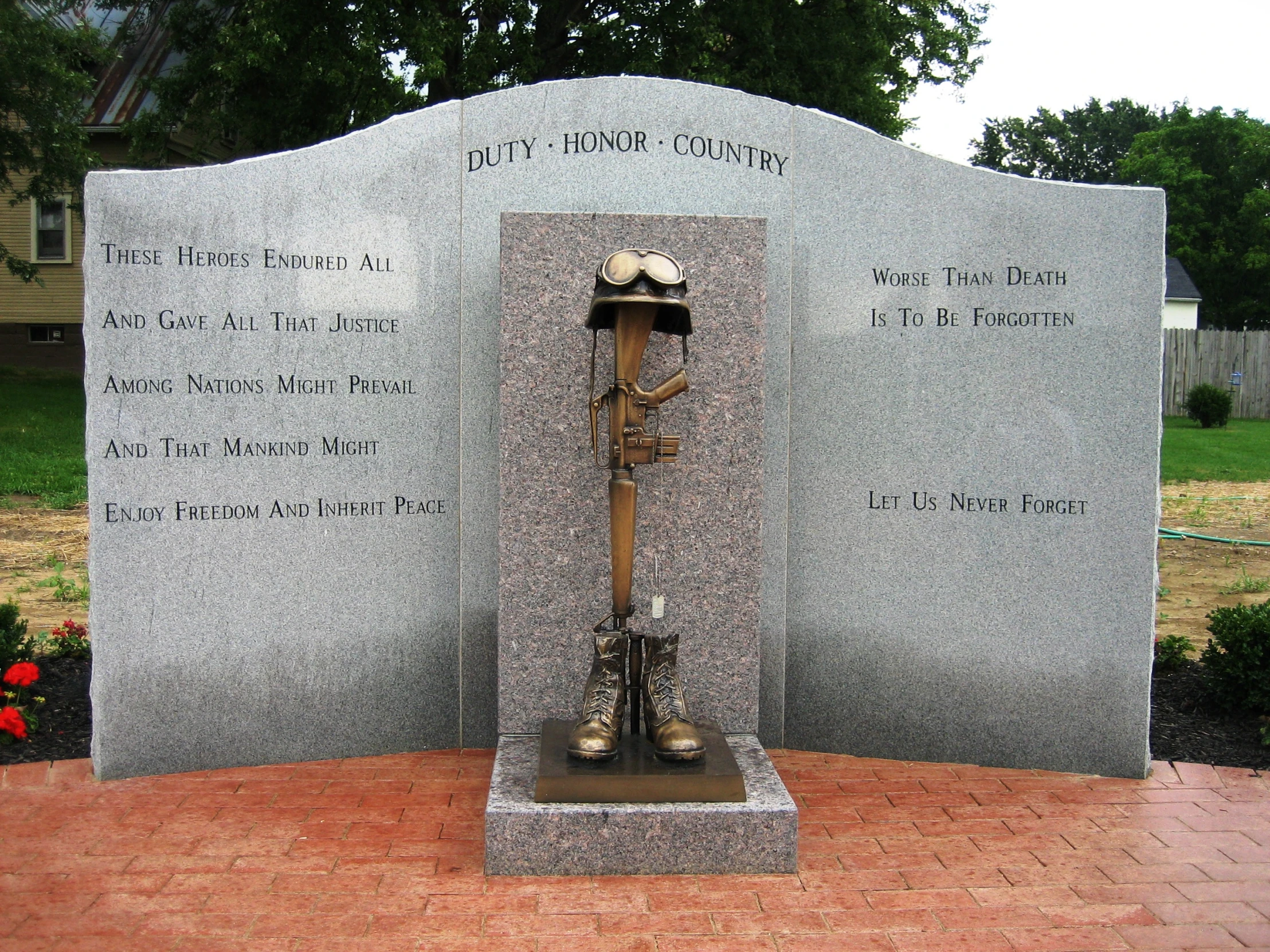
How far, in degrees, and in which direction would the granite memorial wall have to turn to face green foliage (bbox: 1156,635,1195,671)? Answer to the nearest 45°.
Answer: approximately 90° to its left

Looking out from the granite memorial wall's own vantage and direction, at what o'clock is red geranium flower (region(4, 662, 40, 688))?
The red geranium flower is roughly at 3 o'clock from the granite memorial wall.

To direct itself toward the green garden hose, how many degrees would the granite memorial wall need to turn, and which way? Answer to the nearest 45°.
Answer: approximately 135° to its left

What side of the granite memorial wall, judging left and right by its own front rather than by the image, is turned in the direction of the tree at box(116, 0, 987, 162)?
back

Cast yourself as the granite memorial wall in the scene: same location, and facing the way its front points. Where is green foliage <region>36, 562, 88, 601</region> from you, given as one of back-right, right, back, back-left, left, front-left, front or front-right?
back-right

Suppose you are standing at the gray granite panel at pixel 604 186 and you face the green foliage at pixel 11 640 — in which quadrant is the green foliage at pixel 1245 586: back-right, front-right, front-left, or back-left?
back-right

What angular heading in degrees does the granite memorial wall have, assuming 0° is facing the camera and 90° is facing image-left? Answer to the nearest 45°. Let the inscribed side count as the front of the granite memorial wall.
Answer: approximately 0°

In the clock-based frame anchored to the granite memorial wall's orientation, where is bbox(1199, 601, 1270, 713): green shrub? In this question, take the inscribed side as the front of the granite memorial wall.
The green shrub is roughly at 9 o'clock from the granite memorial wall.

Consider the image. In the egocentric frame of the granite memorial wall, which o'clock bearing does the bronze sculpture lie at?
The bronze sculpture is roughly at 11 o'clock from the granite memorial wall.

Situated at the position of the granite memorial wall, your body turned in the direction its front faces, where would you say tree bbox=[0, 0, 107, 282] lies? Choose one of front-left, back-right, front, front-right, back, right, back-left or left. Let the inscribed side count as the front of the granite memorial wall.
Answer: back-right

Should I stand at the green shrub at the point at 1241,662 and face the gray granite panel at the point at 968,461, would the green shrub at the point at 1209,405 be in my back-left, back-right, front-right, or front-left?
back-right

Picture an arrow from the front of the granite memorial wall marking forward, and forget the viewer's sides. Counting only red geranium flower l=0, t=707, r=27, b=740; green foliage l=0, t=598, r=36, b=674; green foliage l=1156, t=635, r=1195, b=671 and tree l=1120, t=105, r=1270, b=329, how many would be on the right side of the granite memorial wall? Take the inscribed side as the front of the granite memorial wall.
2

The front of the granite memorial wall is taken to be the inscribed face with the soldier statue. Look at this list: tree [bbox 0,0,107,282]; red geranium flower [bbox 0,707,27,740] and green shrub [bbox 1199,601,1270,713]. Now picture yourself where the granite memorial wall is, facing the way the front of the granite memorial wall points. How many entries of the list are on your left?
1

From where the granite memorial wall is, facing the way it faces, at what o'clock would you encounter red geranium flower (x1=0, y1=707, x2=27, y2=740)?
The red geranium flower is roughly at 3 o'clock from the granite memorial wall.

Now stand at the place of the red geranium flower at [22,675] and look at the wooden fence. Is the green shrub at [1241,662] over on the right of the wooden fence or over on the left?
right
